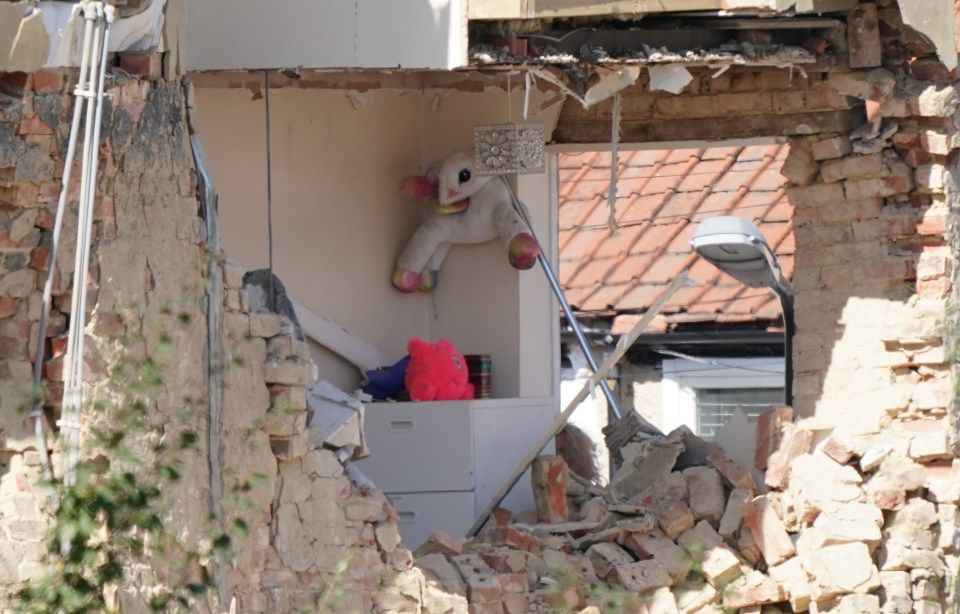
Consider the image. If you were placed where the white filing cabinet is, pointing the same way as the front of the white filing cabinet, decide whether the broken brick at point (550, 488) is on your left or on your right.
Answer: on your left

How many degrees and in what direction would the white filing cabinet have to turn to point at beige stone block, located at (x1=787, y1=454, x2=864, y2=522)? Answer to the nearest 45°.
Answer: approximately 135° to its left

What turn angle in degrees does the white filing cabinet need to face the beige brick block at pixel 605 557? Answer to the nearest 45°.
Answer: approximately 90° to its left

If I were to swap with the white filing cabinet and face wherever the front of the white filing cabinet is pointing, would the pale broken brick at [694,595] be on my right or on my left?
on my left

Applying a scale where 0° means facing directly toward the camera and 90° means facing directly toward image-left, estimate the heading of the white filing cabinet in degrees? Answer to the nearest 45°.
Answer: approximately 45°
